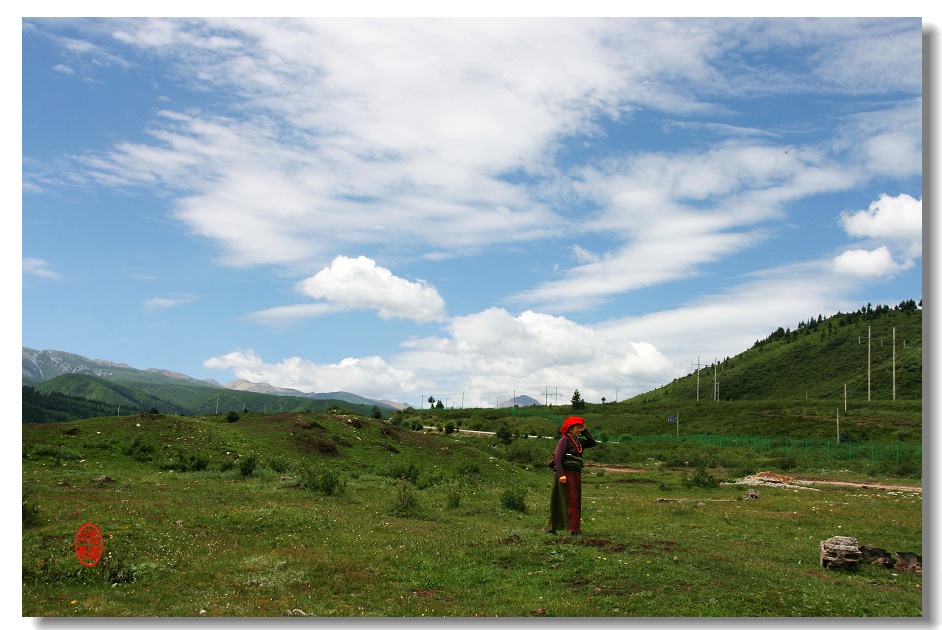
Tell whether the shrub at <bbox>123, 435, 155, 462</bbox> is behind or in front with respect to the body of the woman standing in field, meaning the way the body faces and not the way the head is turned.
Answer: behind

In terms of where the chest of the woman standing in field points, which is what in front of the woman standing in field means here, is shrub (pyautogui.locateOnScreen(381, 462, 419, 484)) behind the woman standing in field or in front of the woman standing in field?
behind

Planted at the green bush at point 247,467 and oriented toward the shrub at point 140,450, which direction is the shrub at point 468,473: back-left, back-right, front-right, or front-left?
back-right

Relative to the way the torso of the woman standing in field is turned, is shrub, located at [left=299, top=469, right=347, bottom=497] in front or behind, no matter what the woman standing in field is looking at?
behind

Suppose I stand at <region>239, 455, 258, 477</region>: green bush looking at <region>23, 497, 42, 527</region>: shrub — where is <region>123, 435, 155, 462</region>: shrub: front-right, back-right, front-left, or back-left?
back-right

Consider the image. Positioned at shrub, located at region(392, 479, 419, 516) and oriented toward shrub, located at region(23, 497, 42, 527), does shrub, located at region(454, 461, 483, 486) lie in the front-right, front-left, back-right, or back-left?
back-right
